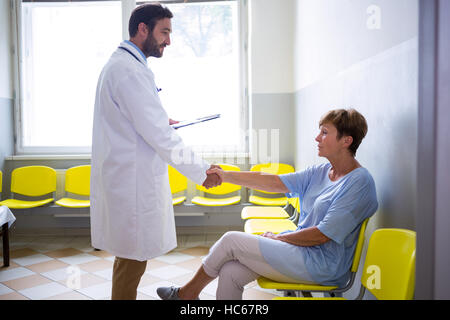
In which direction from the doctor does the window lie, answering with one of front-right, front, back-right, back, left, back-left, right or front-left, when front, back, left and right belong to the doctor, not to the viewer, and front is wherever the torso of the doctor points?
left

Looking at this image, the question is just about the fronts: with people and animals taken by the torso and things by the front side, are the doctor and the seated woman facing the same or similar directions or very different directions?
very different directions

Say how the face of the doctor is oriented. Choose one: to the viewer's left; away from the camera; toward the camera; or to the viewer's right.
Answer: to the viewer's right

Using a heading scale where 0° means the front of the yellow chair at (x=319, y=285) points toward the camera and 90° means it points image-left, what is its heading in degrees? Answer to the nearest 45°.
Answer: approximately 90°

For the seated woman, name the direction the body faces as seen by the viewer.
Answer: to the viewer's left

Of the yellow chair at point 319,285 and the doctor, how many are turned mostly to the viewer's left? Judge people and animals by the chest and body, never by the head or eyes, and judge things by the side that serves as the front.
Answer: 1

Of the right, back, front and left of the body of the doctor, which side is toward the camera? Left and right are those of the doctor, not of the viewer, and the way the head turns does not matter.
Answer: right

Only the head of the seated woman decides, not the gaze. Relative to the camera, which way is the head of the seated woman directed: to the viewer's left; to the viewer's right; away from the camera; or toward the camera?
to the viewer's left
